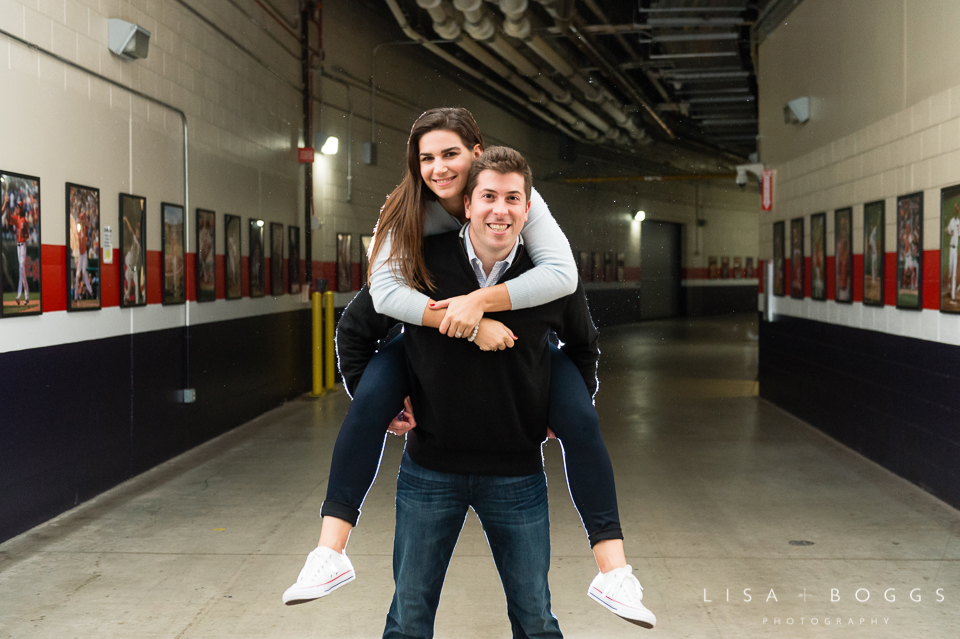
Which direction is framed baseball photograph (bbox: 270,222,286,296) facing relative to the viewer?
to the viewer's right

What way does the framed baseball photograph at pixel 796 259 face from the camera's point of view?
to the viewer's left

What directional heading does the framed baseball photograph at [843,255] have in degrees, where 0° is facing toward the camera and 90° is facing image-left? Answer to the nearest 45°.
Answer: approximately 90°

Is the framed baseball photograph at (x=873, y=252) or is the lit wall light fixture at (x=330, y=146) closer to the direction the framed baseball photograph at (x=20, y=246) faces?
the framed baseball photograph

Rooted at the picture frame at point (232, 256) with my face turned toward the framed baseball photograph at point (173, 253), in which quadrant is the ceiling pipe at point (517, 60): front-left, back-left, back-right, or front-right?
back-left

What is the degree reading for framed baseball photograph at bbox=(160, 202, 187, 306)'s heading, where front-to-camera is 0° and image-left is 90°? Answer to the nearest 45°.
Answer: approximately 315°

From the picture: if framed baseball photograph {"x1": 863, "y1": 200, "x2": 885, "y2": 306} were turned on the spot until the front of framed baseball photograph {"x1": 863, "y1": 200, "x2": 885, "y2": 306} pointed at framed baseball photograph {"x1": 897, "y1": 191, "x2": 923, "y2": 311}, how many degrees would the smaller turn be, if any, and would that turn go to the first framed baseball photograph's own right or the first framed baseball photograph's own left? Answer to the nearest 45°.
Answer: approximately 90° to the first framed baseball photograph's own left

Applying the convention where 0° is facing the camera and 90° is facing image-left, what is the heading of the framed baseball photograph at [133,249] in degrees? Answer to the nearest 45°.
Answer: approximately 315°

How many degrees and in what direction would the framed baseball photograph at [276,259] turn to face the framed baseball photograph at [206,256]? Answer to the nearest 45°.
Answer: approximately 90° to its right

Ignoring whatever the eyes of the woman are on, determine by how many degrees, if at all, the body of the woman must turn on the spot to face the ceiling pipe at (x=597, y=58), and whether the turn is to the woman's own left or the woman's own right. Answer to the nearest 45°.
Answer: approximately 180°

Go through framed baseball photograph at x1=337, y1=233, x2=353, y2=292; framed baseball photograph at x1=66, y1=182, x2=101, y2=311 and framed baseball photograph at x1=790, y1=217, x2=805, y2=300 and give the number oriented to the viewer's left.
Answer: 1

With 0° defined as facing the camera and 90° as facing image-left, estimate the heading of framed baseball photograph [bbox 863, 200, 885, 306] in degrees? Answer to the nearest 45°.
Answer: approximately 90°

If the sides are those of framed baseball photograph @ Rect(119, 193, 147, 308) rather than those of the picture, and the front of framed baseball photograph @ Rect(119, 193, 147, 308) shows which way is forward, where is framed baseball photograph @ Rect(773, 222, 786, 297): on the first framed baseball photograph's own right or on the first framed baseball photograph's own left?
on the first framed baseball photograph's own left

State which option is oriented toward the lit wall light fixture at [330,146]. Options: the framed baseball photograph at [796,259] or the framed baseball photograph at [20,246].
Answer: the framed baseball photograph at [796,259]
